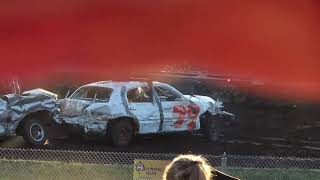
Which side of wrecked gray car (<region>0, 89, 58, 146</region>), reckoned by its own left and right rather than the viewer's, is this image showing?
right

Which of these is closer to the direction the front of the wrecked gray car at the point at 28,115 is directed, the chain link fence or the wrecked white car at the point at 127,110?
the wrecked white car

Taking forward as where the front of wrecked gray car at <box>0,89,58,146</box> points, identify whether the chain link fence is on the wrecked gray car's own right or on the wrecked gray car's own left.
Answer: on the wrecked gray car's own right

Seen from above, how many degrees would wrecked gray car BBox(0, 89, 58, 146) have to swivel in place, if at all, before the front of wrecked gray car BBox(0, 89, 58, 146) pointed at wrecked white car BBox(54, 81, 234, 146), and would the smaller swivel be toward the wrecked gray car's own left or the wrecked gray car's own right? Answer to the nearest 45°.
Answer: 0° — it already faces it
